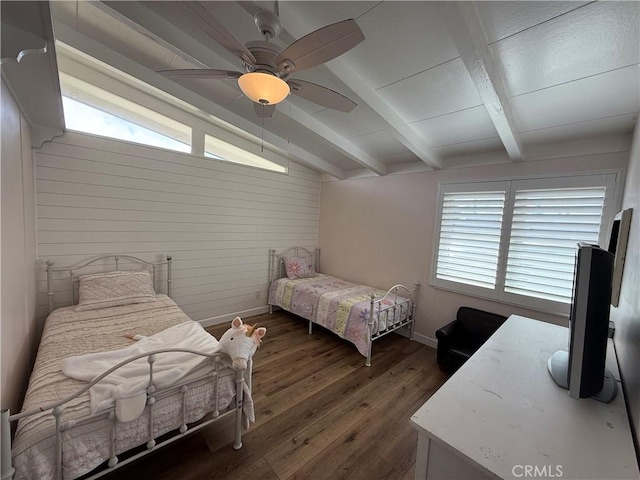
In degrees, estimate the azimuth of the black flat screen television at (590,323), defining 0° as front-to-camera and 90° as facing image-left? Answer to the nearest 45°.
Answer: approximately 90°

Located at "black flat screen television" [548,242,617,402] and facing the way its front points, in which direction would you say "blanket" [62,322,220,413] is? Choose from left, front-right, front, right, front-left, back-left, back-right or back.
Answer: front-left

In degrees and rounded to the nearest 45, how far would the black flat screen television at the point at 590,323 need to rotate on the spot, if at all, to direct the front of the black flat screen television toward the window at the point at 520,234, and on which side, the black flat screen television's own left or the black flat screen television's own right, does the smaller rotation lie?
approximately 90° to the black flat screen television's own right

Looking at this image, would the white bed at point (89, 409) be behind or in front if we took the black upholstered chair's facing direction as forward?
in front

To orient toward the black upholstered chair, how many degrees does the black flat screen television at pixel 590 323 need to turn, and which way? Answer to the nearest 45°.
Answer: approximately 45° to its right

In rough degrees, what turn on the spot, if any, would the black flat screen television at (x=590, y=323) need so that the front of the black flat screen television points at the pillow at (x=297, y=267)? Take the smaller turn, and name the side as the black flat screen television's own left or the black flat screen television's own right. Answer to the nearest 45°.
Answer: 0° — it already faces it

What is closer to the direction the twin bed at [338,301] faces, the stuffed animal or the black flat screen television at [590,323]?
the black flat screen television

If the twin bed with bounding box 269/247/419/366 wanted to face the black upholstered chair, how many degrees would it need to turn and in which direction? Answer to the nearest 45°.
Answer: approximately 45° to its left

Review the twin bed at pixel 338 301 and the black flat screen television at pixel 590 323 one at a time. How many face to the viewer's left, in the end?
1

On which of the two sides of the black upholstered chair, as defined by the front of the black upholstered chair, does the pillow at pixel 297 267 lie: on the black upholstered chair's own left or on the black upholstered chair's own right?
on the black upholstered chair's own right

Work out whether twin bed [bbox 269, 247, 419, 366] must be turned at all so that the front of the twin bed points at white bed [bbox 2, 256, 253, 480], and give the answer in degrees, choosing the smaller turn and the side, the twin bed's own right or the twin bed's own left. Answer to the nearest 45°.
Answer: approximately 90° to the twin bed's own right

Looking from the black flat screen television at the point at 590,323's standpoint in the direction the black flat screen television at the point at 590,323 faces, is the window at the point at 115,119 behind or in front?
in front

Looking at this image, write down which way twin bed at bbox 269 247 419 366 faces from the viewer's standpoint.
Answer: facing the viewer and to the right of the viewer
